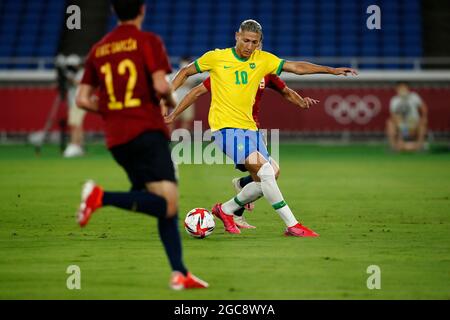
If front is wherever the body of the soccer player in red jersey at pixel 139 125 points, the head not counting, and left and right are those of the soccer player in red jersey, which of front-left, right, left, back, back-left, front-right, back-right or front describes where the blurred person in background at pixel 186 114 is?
front-left

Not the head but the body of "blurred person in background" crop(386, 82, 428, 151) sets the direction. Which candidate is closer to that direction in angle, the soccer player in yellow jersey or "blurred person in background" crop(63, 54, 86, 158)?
the soccer player in yellow jersey

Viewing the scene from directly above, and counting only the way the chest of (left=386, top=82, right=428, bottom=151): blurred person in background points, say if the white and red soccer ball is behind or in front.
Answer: in front

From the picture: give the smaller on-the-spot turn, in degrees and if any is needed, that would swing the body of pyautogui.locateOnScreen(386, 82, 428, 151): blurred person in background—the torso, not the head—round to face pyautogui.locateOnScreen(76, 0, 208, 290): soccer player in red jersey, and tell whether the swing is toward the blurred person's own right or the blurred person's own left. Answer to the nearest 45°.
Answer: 0° — they already face them

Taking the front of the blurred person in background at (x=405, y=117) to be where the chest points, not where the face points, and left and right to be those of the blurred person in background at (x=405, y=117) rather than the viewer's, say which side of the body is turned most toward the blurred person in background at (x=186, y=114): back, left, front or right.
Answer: right

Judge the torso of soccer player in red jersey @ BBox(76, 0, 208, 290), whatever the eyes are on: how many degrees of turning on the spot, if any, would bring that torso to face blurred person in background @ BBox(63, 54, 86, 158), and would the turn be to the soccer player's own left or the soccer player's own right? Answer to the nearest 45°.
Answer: approximately 45° to the soccer player's own left

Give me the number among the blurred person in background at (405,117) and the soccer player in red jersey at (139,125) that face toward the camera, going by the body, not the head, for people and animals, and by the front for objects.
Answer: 1

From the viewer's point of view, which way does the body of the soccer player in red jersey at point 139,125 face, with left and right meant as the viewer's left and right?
facing away from the viewer and to the right of the viewer

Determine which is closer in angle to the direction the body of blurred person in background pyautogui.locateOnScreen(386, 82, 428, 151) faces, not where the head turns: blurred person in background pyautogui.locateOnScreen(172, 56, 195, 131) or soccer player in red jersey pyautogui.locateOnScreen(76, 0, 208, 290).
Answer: the soccer player in red jersey

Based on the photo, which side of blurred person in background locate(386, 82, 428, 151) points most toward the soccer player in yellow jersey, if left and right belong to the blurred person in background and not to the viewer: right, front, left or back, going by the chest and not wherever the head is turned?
front
